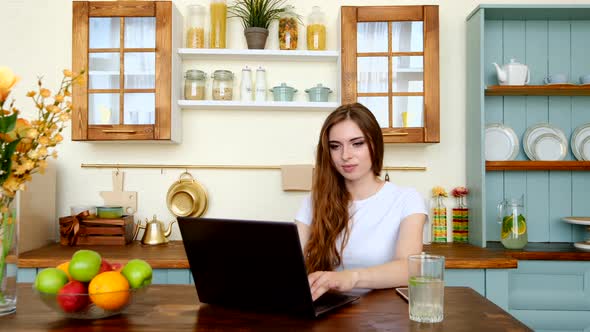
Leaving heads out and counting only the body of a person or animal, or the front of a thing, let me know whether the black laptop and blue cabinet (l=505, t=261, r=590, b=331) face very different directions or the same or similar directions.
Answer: very different directions

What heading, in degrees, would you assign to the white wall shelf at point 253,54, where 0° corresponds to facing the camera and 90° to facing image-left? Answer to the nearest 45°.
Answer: approximately 0°

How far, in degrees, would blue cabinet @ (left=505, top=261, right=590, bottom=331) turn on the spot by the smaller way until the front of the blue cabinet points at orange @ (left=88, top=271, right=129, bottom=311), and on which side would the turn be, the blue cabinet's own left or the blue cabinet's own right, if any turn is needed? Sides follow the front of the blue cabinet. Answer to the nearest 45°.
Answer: approximately 45° to the blue cabinet's own right

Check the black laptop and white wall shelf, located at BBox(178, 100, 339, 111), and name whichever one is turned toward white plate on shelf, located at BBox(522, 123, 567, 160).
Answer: the black laptop

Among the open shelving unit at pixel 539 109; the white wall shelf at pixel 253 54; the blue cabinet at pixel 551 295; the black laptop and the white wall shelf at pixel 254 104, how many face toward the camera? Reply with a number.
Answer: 4

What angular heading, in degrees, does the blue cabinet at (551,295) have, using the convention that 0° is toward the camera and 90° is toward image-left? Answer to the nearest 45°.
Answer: approximately 0°

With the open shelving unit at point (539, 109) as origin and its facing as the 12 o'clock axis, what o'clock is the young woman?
The young woman is roughly at 1 o'clock from the open shelving unit.

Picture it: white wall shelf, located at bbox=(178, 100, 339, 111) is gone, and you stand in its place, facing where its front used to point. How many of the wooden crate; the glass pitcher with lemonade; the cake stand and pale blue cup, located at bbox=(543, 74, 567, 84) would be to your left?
3

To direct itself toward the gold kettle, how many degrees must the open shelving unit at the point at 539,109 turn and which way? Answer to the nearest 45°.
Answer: approximately 45° to its right

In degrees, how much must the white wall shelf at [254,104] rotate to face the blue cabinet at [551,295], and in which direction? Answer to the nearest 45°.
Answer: approximately 90° to its left
